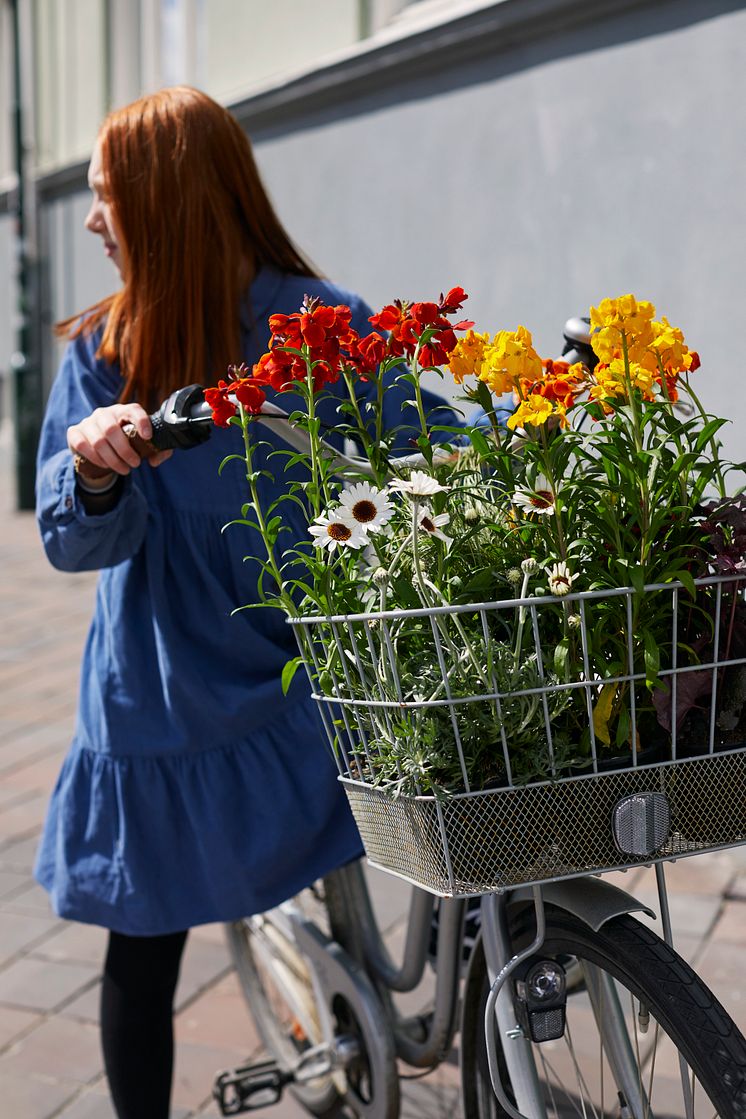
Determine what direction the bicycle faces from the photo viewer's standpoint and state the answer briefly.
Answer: facing the viewer and to the right of the viewer

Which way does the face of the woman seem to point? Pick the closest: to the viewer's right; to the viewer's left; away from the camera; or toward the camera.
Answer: to the viewer's left
